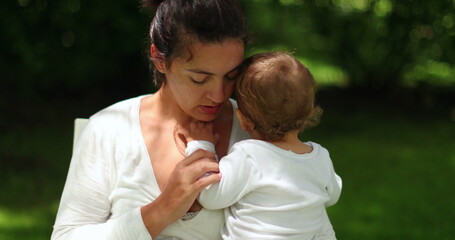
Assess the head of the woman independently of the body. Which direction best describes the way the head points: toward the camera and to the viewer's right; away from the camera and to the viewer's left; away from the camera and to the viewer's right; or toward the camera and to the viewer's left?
toward the camera and to the viewer's right

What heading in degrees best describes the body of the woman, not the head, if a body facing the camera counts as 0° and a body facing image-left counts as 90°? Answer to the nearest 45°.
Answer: approximately 315°
